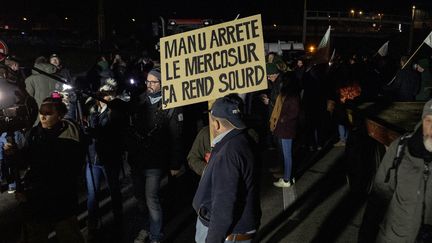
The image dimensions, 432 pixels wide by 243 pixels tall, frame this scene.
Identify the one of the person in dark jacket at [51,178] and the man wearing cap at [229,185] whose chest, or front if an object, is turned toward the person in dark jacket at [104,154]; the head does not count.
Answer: the man wearing cap

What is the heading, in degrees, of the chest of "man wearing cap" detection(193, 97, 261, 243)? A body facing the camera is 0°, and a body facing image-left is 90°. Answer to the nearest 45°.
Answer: approximately 135°

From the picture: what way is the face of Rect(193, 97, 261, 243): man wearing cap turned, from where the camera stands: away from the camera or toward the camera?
away from the camera

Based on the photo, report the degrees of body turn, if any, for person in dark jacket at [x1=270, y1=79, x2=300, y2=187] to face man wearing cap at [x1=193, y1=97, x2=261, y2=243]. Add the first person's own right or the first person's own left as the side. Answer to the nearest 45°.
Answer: approximately 90° to the first person's own left

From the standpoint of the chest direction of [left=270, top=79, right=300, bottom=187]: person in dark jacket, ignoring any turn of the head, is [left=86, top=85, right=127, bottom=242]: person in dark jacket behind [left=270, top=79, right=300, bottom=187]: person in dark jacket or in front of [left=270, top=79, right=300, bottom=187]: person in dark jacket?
in front

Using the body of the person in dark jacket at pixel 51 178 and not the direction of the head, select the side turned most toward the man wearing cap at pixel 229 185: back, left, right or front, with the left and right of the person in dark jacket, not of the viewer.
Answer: left

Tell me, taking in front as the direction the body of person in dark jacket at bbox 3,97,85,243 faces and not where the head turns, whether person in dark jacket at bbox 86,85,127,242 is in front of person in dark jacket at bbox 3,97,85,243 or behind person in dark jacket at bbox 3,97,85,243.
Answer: behind

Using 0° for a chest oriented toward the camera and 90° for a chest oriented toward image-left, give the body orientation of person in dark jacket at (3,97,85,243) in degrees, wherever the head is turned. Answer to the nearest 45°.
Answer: approximately 45°
